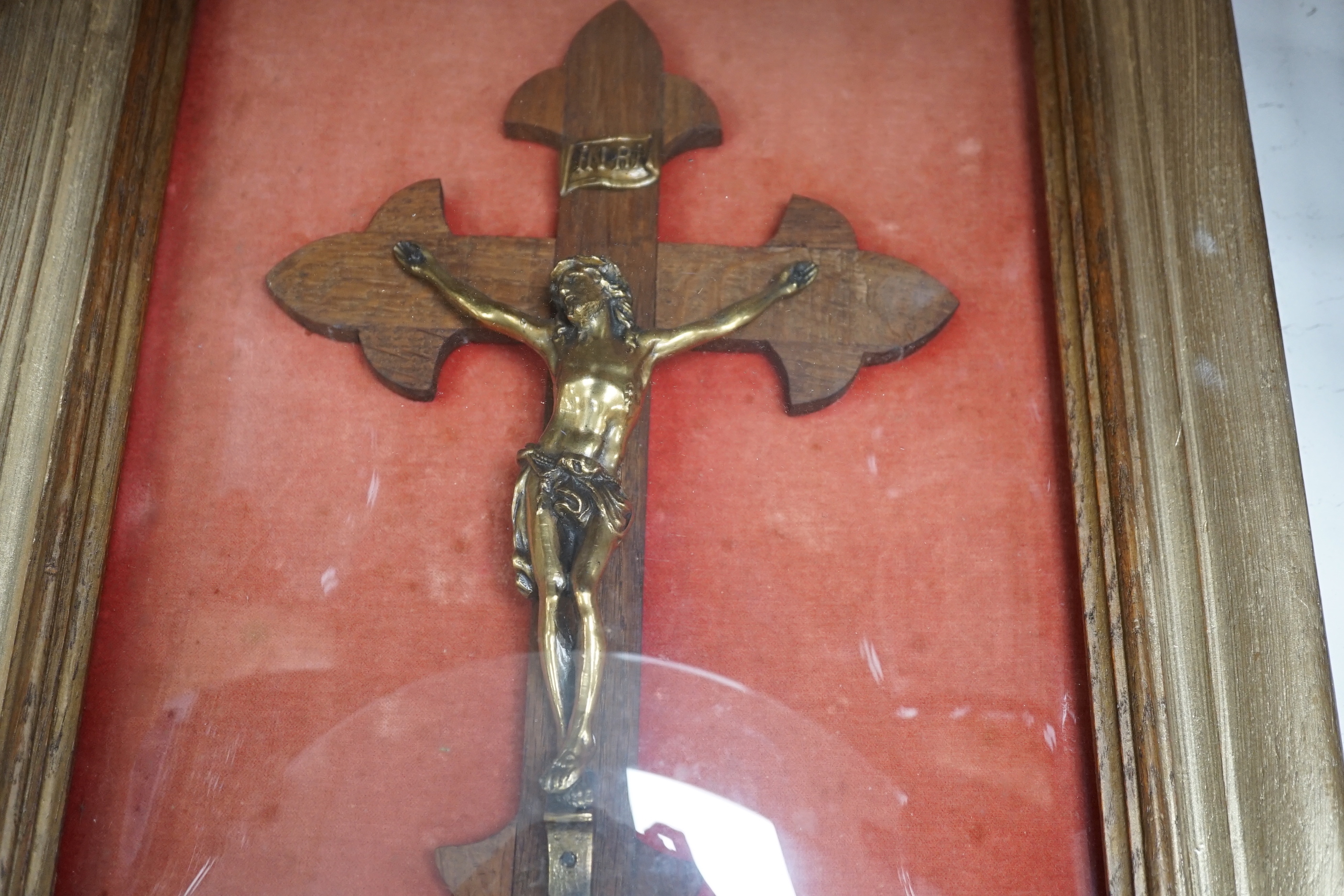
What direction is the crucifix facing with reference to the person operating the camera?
facing the viewer

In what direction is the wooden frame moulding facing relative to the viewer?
toward the camera

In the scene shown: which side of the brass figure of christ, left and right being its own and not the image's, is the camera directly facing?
front
